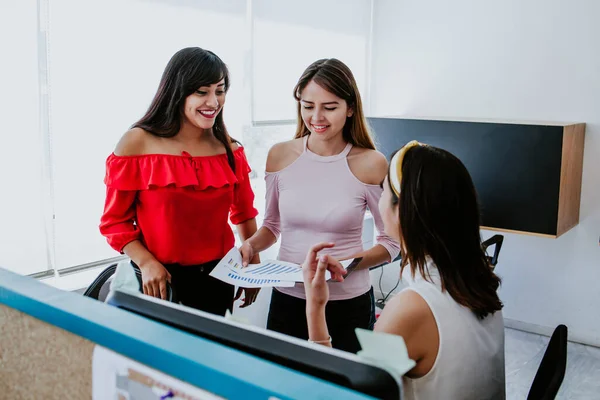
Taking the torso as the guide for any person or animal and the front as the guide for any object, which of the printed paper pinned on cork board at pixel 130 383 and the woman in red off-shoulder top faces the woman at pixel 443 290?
the woman in red off-shoulder top

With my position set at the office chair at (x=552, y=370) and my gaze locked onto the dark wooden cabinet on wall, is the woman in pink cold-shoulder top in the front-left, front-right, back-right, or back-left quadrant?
front-left

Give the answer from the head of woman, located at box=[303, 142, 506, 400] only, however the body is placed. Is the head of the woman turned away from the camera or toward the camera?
away from the camera

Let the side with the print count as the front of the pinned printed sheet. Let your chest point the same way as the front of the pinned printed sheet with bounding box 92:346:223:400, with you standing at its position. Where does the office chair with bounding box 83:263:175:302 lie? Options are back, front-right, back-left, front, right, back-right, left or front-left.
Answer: back-right

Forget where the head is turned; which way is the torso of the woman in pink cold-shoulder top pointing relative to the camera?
toward the camera

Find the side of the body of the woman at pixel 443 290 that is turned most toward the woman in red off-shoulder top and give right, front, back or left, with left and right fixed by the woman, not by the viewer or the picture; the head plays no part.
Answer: front

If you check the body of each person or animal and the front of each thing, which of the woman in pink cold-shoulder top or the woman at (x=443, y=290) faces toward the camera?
the woman in pink cold-shoulder top

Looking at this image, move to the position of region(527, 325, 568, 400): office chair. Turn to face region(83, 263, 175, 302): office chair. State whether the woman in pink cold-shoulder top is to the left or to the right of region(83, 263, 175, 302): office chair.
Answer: right

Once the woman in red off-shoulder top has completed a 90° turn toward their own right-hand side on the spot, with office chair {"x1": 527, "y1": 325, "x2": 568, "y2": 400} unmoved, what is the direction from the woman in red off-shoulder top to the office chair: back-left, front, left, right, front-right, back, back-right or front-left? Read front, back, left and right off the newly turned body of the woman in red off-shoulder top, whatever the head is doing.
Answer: left

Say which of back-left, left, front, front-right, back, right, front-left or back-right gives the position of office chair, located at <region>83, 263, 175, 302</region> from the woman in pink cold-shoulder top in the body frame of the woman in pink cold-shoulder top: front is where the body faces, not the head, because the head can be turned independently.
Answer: right

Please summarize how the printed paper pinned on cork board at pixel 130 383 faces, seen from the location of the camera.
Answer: facing the viewer and to the left of the viewer

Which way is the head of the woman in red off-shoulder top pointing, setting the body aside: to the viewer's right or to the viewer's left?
to the viewer's right

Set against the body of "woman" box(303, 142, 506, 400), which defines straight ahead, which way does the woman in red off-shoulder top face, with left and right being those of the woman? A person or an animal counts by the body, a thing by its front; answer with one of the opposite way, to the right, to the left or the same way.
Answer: the opposite way

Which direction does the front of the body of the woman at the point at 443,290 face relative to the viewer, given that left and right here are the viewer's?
facing away from the viewer and to the left of the viewer

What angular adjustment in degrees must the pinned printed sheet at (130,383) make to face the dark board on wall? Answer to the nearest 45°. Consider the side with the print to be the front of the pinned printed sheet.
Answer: approximately 180°

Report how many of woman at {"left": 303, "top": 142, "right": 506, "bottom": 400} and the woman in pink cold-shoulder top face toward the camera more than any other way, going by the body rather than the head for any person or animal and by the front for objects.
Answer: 1

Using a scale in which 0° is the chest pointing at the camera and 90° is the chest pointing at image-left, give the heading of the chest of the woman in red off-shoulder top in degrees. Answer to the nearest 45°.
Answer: approximately 315°
